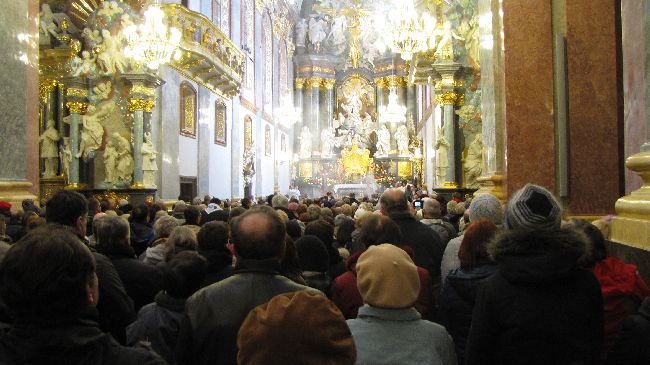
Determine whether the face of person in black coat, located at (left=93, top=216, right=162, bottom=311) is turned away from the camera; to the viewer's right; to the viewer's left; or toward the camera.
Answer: away from the camera

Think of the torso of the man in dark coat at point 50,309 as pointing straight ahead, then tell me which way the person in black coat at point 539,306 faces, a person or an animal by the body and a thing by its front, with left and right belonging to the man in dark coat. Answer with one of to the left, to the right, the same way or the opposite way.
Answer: the same way

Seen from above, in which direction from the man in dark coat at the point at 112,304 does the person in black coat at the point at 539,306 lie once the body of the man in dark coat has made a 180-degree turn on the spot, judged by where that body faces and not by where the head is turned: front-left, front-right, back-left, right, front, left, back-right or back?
left

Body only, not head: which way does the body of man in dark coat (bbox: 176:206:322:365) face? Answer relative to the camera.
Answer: away from the camera

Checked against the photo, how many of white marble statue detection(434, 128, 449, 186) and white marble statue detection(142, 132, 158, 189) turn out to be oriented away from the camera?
0

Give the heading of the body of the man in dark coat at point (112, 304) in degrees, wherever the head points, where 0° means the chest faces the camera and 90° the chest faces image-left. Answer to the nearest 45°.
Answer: approximately 225°

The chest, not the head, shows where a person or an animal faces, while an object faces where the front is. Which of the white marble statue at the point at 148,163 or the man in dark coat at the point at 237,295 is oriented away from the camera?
the man in dark coat

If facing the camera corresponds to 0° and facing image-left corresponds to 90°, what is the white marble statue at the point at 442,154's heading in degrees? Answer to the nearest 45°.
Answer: approximately 45°

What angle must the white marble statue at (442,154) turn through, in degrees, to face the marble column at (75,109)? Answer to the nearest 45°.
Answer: approximately 45° to its right

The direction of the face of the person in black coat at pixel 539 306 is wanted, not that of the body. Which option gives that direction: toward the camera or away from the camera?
away from the camera

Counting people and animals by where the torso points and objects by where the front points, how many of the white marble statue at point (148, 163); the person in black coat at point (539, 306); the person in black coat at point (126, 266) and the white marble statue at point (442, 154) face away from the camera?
2

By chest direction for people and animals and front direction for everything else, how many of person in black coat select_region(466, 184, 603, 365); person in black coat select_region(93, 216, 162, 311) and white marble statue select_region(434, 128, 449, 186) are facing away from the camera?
2

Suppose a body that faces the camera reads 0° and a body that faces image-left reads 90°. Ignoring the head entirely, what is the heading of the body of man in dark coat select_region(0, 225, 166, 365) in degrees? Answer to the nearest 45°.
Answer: approximately 225°

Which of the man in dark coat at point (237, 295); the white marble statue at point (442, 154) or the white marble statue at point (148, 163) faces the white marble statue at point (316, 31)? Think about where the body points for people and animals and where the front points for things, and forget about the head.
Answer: the man in dark coat

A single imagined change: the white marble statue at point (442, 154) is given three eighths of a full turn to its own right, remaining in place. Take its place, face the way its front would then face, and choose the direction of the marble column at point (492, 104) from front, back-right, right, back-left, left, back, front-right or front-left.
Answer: back

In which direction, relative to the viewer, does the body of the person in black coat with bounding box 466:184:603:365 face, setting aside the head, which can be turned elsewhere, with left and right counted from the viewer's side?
facing away from the viewer

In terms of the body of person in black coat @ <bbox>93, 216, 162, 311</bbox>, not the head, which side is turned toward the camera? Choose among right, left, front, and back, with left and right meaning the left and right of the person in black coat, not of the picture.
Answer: back
